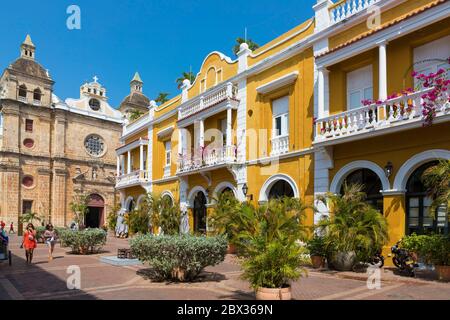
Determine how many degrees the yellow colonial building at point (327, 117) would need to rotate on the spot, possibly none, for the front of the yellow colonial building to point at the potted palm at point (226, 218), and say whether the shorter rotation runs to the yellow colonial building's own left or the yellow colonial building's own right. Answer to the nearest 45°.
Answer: approximately 45° to the yellow colonial building's own right

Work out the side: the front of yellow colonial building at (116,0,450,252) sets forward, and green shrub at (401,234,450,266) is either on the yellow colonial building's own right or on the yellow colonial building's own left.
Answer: on the yellow colonial building's own left

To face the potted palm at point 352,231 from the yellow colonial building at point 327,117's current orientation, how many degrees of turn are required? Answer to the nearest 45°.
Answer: approximately 45° to its left

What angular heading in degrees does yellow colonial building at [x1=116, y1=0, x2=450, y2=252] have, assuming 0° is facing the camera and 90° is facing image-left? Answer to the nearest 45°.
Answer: approximately 45°

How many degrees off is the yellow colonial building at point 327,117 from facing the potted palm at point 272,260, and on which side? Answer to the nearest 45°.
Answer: approximately 45° to its left
